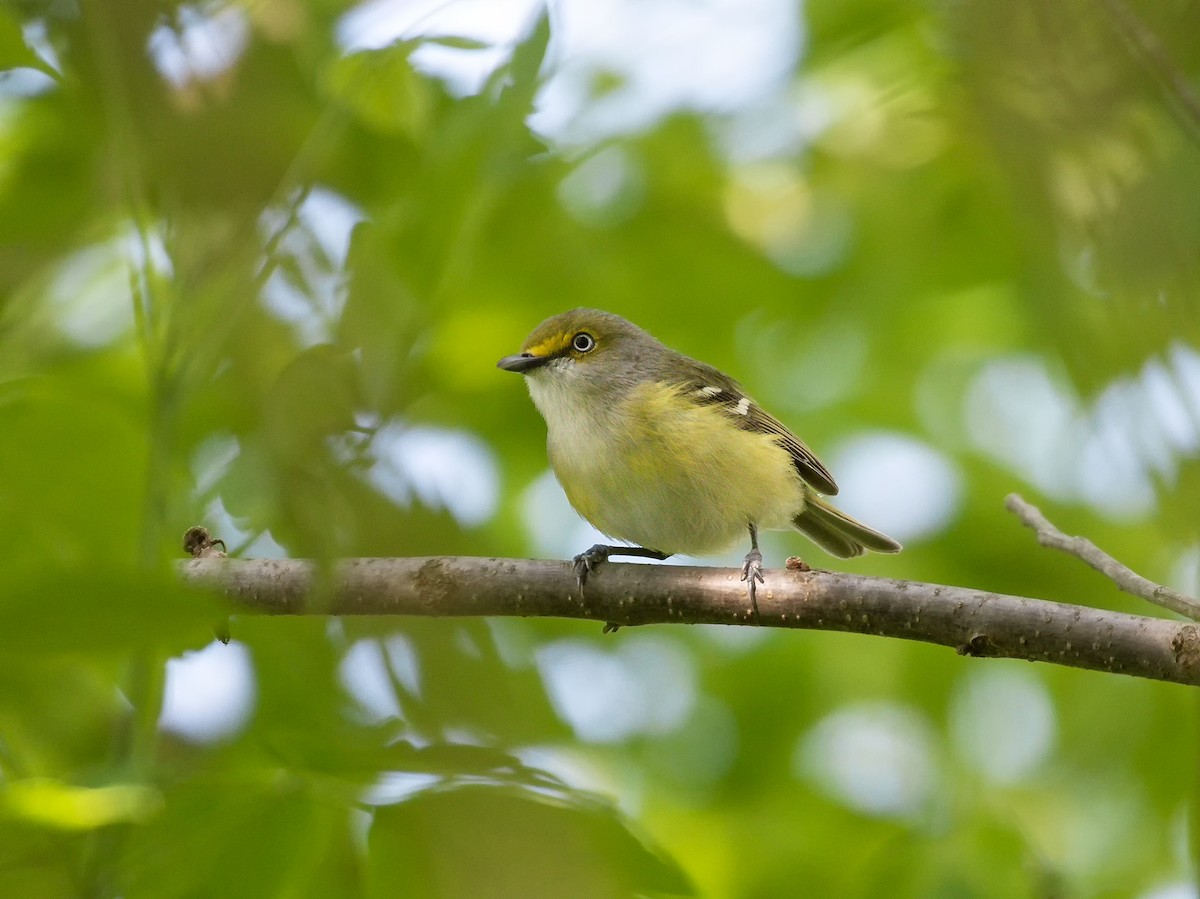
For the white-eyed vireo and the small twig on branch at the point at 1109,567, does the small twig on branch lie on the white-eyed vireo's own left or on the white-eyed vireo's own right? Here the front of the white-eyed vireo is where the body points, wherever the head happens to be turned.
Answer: on the white-eyed vireo's own left

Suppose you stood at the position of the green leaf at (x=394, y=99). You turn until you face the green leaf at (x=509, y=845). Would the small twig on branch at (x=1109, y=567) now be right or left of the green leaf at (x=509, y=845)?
left

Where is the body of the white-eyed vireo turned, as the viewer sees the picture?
to the viewer's left
